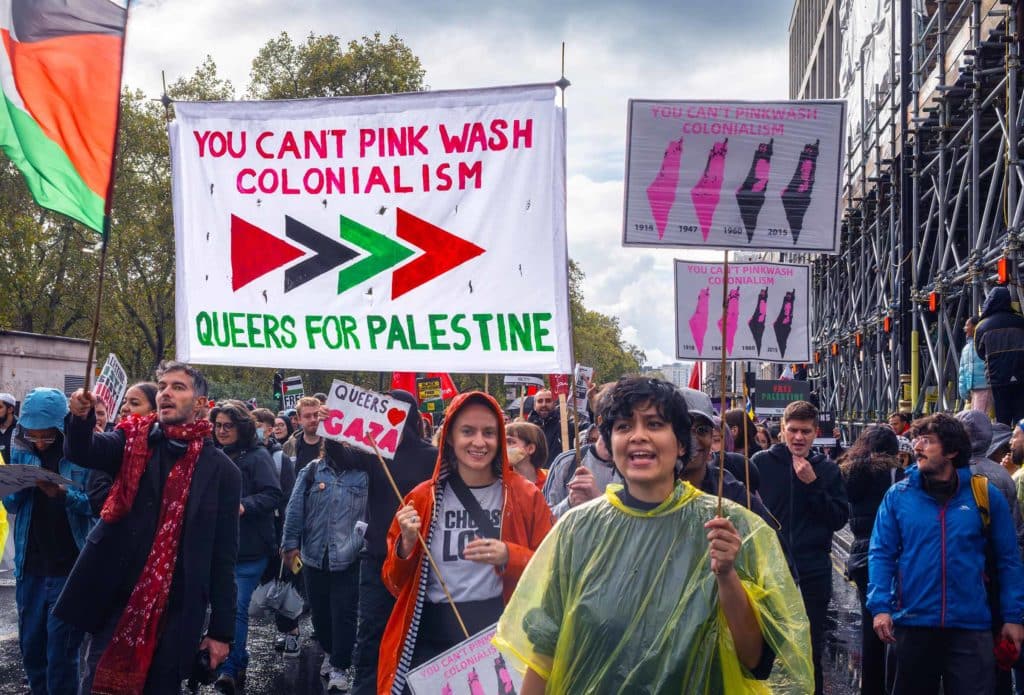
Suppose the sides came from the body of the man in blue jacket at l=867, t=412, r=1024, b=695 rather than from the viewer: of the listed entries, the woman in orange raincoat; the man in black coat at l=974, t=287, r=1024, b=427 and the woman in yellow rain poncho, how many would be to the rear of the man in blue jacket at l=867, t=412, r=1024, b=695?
1

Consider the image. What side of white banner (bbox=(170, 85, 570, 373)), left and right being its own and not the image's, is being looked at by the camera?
front

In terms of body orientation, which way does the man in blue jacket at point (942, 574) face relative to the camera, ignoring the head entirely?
toward the camera

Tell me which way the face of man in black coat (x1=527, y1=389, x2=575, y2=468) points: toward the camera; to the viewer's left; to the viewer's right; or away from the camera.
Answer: toward the camera

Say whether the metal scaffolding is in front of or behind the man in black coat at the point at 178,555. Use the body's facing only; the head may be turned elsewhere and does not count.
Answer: behind

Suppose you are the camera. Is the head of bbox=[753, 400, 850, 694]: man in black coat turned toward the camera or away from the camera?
toward the camera

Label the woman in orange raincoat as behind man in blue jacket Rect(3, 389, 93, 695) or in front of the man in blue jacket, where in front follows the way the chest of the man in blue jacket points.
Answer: in front

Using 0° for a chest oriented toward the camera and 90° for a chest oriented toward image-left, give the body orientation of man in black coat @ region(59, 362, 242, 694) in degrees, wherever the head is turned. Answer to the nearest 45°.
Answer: approximately 45°

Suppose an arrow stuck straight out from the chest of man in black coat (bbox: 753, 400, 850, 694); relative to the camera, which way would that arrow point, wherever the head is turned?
toward the camera

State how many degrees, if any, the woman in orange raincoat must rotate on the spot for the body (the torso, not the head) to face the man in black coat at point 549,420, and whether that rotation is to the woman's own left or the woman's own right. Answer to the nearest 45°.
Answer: approximately 180°

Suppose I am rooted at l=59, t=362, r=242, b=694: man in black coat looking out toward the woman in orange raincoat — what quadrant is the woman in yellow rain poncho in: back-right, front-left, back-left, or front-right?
front-right

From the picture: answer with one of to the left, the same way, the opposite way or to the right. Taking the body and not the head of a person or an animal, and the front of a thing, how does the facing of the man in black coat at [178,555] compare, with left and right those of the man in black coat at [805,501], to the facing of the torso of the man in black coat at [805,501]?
the same way

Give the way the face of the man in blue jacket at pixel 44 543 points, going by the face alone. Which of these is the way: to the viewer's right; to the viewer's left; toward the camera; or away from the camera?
toward the camera

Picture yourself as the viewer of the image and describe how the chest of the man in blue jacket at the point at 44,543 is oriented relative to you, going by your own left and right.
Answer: facing the viewer

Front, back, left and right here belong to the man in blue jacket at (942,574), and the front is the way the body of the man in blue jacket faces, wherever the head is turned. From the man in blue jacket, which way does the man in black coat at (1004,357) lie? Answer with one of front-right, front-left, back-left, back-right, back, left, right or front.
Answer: back
